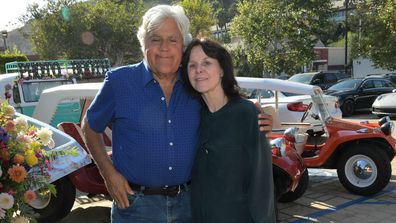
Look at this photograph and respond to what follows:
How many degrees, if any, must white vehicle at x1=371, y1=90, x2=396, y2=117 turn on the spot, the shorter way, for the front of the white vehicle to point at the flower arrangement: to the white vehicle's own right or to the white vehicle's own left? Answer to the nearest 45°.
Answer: approximately 45° to the white vehicle's own left

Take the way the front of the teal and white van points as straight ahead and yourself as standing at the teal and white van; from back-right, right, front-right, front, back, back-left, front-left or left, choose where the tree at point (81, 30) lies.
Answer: back-right

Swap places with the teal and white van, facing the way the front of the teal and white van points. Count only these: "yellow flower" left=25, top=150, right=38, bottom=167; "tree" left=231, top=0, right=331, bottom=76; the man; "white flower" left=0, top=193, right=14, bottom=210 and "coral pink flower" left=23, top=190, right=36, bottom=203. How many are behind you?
1

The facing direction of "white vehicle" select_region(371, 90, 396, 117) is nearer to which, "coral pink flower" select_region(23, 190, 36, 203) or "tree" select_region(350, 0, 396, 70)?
the coral pink flower

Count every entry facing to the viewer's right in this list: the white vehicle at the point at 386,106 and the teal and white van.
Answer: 0

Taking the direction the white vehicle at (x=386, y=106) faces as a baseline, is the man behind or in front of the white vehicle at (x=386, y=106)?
in front

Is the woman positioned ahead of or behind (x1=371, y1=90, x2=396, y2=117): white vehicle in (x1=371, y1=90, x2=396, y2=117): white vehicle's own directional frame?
ahead

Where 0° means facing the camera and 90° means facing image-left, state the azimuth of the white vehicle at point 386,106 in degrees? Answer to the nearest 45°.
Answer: approximately 45°

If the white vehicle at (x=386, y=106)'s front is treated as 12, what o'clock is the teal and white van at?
The teal and white van is roughly at 12 o'clock from the white vehicle.

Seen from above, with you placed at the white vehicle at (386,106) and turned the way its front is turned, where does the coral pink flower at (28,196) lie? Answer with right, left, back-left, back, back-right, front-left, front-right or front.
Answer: front-left

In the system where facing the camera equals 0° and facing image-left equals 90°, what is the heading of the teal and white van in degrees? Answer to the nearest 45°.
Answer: approximately 45°

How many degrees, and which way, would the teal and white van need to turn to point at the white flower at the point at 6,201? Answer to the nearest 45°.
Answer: approximately 45° to its left

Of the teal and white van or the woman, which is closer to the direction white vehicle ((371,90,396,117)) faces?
the teal and white van
